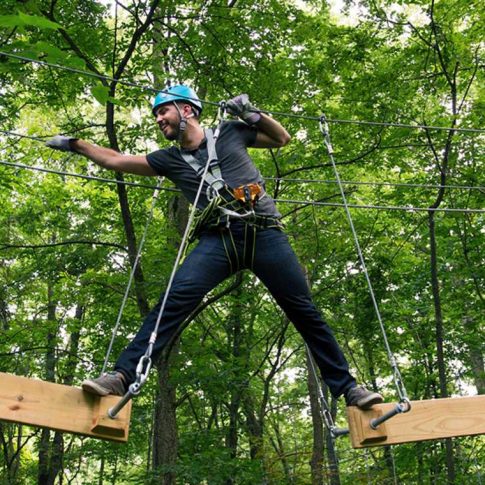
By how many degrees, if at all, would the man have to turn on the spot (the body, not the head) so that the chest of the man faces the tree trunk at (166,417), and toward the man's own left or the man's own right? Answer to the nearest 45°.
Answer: approximately 180°

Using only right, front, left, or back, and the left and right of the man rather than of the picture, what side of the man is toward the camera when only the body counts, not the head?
front

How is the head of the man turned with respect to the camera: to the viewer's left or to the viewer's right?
to the viewer's left
